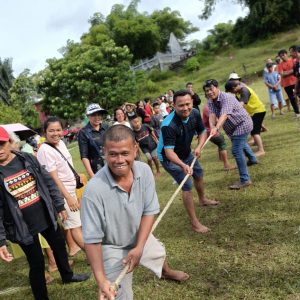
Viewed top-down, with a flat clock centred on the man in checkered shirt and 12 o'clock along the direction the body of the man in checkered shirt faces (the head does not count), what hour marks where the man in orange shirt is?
The man in orange shirt is roughly at 5 o'clock from the man in checkered shirt.

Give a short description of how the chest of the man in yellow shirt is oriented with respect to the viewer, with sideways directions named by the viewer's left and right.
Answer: facing to the left of the viewer

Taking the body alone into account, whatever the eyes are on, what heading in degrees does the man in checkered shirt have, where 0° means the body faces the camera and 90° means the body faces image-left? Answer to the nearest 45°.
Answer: approximately 45°

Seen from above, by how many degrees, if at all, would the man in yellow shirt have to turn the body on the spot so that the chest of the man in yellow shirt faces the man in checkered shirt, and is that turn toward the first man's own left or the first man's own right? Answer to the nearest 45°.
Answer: approximately 90° to the first man's own left

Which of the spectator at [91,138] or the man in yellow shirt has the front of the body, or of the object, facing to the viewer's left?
the man in yellow shirt

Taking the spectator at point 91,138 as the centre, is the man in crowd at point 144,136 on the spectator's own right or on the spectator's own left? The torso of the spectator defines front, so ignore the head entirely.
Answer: on the spectator's own left

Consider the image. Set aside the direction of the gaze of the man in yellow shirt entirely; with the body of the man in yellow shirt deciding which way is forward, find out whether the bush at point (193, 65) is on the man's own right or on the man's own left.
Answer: on the man's own right
